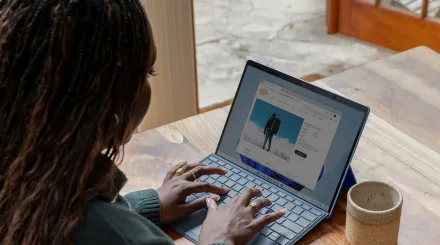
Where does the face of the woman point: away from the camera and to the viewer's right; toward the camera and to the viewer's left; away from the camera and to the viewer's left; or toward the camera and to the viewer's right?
away from the camera and to the viewer's right

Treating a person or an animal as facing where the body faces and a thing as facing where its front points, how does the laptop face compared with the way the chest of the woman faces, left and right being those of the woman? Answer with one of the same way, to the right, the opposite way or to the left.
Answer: the opposite way

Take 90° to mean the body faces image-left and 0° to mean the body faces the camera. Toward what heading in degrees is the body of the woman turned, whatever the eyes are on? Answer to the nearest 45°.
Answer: approximately 225°

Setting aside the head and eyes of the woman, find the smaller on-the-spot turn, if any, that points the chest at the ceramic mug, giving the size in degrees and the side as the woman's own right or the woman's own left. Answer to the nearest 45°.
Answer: approximately 45° to the woman's own right
